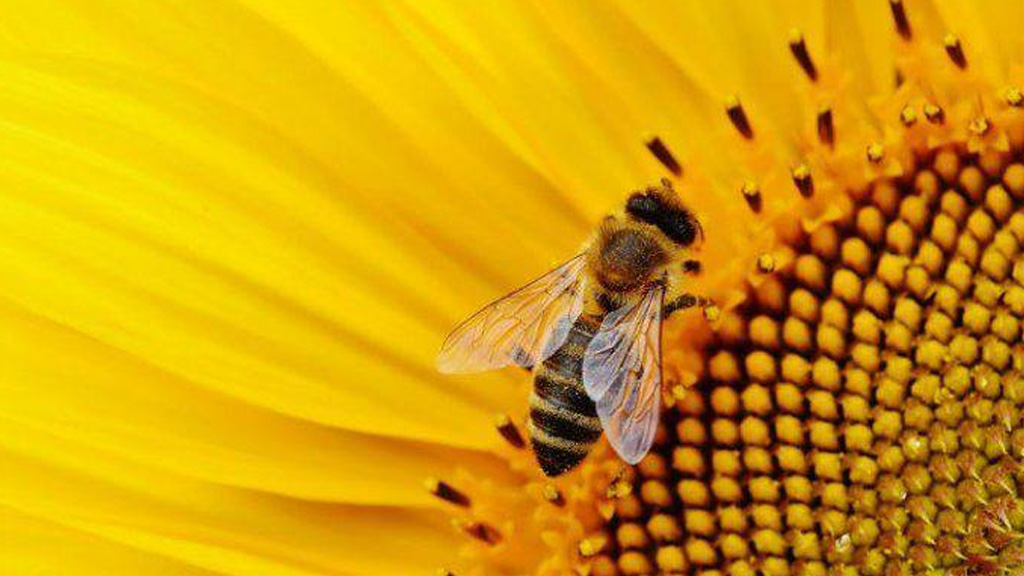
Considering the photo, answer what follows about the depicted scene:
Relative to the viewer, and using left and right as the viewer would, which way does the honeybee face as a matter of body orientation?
facing away from the viewer and to the right of the viewer
